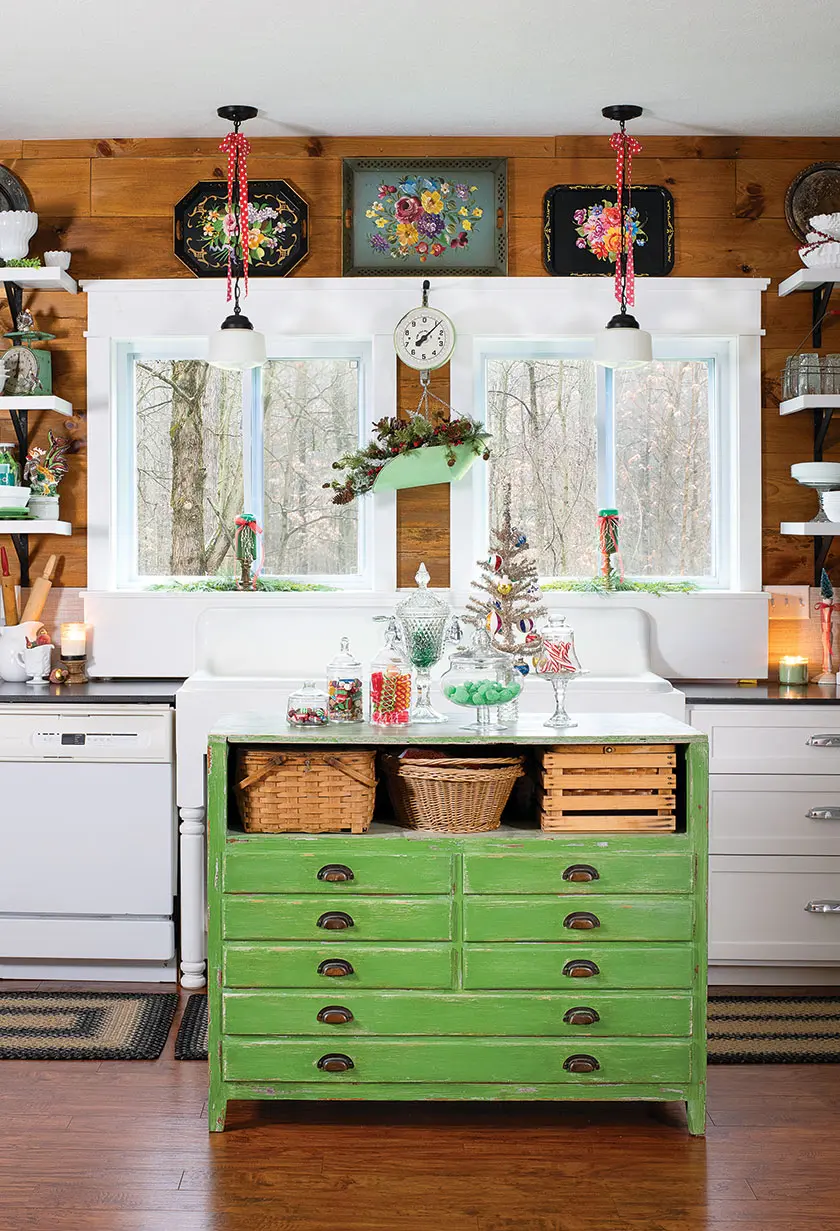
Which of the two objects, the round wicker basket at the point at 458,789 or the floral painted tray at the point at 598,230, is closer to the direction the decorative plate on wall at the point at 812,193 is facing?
the round wicker basket

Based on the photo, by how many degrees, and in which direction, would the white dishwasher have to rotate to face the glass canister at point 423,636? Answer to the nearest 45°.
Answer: approximately 45° to its left

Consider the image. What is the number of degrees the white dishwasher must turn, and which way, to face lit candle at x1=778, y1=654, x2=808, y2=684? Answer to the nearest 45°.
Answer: approximately 90° to its left

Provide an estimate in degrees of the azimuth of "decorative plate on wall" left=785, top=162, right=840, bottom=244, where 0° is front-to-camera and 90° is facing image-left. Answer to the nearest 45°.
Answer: approximately 0°

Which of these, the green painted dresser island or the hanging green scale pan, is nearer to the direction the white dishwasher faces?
the green painted dresser island

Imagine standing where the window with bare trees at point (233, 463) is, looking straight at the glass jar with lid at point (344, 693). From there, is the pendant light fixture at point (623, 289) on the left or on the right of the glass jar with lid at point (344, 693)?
left
